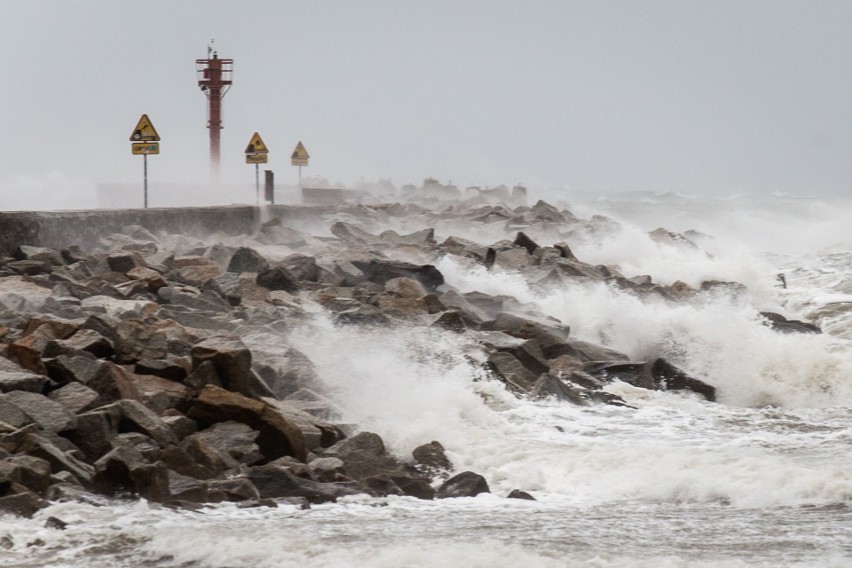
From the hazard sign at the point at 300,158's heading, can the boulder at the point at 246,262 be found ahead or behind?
ahead

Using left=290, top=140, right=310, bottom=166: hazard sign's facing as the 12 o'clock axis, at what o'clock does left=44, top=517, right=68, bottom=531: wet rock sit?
The wet rock is roughly at 12 o'clock from the hazard sign.

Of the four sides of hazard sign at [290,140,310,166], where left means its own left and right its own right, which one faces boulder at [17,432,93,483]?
front

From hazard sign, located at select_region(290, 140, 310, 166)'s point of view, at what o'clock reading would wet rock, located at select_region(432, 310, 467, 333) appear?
The wet rock is roughly at 12 o'clock from the hazard sign.

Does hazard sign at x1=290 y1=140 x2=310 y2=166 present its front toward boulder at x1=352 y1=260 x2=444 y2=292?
yes

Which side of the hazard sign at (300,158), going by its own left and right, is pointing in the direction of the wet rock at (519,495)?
front

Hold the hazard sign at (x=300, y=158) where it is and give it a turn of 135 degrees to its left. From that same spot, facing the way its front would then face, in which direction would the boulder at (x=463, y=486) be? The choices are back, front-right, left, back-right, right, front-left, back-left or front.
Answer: back-right

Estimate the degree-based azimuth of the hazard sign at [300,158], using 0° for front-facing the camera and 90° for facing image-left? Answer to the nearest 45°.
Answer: approximately 0°

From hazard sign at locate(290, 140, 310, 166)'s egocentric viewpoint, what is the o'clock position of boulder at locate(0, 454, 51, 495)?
The boulder is roughly at 12 o'clock from the hazard sign.

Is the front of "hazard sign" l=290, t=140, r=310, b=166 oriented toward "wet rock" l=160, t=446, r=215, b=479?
yes

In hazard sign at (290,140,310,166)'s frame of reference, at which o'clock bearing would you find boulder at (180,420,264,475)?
The boulder is roughly at 12 o'clock from the hazard sign.
